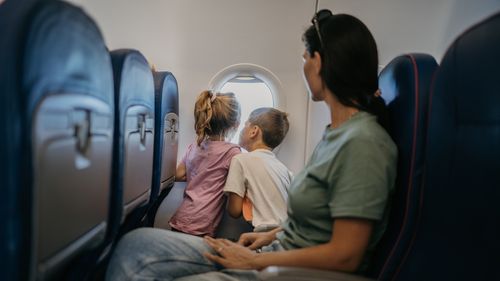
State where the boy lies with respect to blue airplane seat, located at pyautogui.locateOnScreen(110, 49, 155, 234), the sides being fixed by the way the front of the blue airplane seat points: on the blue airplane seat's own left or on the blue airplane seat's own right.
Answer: on the blue airplane seat's own right

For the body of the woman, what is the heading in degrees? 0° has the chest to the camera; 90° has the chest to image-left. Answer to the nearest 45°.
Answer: approximately 90°

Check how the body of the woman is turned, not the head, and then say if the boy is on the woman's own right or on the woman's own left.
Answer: on the woman's own right

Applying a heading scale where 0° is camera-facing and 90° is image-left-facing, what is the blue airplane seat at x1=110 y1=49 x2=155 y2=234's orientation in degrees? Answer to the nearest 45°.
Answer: approximately 135°

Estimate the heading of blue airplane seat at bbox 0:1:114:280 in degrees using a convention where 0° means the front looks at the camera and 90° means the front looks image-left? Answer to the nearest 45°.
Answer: approximately 135°

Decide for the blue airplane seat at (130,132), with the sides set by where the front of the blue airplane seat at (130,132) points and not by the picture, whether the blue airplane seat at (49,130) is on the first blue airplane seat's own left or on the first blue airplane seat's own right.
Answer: on the first blue airplane seat's own left

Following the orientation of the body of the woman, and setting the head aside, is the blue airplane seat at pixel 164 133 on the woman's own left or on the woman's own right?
on the woman's own right

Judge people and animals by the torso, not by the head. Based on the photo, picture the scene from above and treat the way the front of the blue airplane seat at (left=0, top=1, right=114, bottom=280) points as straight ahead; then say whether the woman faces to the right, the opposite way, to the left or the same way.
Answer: the same way

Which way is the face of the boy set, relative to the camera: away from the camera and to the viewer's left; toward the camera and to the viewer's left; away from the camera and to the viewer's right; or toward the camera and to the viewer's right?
away from the camera and to the viewer's left

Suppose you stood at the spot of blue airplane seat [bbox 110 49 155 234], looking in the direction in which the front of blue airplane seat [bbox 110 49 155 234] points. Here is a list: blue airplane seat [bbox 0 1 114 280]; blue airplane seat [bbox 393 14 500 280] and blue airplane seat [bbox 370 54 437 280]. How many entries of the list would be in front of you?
0

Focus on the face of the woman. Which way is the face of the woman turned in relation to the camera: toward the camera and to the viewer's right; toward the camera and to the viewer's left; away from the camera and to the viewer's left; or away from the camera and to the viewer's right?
away from the camera and to the viewer's left

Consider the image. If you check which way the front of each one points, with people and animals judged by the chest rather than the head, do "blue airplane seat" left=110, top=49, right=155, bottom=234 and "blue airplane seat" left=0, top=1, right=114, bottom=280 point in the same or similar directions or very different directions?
same or similar directions

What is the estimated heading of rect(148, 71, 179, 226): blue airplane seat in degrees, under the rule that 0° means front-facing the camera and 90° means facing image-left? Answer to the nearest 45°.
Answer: approximately 90°

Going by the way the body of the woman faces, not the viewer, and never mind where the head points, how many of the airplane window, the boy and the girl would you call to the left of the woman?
0

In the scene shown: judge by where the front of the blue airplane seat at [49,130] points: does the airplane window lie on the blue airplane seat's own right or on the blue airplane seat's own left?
on the blue airplane seat's own right

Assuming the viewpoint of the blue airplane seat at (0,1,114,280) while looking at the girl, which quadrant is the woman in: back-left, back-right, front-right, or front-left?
front-right
